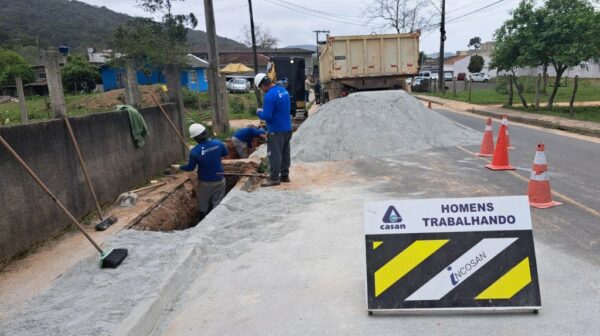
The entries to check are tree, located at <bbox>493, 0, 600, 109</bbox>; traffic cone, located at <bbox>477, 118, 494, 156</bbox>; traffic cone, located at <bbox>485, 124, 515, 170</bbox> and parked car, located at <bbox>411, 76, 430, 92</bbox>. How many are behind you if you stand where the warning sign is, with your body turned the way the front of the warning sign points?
4

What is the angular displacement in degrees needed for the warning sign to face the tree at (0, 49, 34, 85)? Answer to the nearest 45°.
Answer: approximately 135° to its right

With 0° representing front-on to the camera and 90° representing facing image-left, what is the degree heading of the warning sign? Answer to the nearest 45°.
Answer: approximately 0°

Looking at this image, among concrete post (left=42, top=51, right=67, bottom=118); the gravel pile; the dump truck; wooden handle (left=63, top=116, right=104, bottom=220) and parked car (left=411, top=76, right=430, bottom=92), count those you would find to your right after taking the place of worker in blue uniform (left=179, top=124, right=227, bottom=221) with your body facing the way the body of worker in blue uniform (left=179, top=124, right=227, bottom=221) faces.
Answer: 3

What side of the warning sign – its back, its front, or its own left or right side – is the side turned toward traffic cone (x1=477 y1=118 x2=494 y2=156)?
back

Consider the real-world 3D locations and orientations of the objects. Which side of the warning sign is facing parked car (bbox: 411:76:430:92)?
back

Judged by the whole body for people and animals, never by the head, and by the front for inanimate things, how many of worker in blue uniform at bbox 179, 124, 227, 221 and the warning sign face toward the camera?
1

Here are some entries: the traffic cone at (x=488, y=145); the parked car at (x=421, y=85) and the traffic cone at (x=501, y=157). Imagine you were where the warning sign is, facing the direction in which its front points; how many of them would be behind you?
3

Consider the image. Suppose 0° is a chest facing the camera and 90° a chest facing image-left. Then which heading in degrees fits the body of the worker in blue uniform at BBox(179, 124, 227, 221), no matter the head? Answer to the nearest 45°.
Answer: approximately 135°

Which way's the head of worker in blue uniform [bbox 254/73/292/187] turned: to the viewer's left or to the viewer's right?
to the viewer's left

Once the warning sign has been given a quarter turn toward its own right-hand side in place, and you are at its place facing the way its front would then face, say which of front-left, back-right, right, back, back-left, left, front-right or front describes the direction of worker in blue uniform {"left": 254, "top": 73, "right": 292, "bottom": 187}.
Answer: front-right
